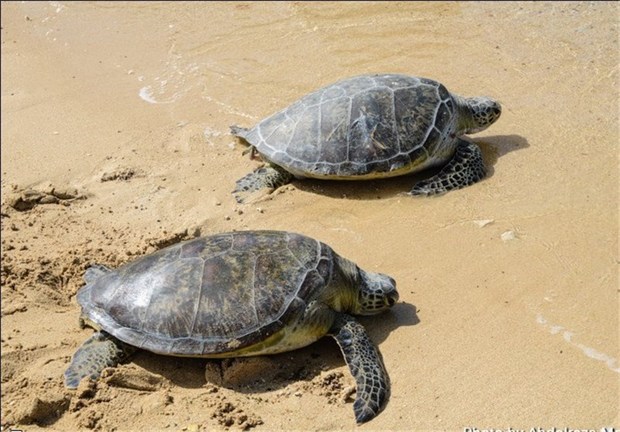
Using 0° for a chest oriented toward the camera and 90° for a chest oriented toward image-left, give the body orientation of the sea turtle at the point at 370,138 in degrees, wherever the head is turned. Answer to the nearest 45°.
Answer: approximately 270°

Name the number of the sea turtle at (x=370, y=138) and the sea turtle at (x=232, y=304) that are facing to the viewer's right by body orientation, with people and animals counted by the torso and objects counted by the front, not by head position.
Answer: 2

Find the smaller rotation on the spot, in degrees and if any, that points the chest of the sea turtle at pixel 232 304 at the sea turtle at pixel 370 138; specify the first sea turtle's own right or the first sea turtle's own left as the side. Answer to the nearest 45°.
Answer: approximately 45° to the first sea turtle's own left

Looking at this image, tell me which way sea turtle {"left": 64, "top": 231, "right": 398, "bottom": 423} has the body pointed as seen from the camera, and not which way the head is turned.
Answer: to the viewer's right

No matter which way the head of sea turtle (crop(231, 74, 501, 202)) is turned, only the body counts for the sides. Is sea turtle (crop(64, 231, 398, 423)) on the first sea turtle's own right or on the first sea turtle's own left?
on the first sea turtle's own right
